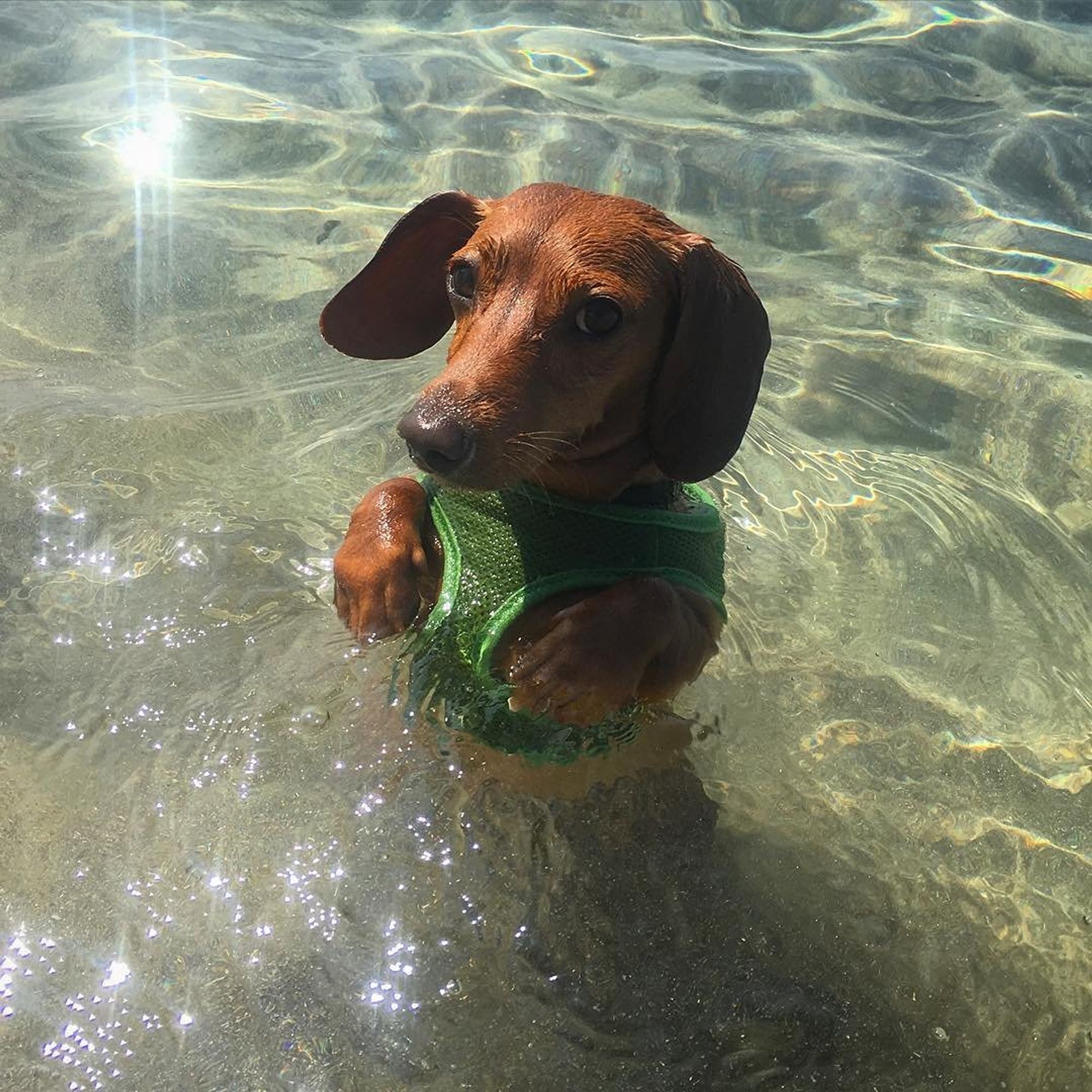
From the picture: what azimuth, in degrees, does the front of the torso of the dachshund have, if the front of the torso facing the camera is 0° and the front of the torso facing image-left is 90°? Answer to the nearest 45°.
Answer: approximately 45°
